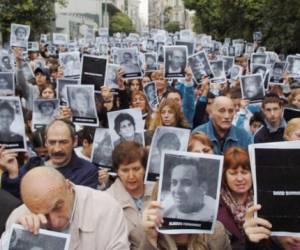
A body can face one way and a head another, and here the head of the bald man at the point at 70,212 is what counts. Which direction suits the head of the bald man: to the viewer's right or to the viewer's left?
to the viewer's left

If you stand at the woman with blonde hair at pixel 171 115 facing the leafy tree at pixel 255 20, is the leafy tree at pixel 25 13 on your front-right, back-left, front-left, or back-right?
front-left

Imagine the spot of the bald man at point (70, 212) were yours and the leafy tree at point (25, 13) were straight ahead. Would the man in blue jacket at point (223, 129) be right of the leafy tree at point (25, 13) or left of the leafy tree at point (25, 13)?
right

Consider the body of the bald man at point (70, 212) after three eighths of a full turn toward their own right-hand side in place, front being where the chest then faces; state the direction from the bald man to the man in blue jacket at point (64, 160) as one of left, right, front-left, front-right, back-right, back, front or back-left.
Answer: front

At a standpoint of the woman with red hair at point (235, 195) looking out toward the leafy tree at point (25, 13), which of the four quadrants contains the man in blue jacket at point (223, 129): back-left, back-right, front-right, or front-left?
front-right

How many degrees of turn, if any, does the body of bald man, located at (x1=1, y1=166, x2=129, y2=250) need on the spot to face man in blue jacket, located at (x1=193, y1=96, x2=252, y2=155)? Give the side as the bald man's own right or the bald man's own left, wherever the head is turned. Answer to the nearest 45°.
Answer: approximately 180°

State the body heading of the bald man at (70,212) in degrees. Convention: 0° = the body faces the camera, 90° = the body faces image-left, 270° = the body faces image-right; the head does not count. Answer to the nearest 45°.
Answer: approximately 45°

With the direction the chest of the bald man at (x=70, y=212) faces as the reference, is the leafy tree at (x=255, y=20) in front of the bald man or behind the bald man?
behind
